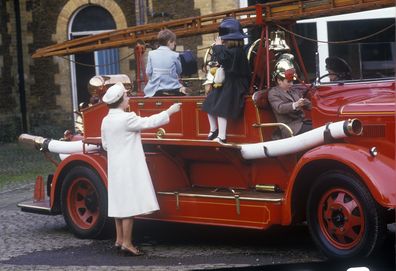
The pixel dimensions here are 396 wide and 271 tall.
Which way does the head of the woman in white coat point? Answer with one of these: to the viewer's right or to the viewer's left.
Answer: to the viewer's right

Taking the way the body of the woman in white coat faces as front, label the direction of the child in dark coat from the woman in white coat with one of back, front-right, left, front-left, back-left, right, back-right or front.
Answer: front-right

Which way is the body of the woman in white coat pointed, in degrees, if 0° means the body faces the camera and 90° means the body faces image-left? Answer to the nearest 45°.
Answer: approximately 225°

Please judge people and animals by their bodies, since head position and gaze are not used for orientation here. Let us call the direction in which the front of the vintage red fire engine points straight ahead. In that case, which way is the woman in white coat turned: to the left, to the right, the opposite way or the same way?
to the left

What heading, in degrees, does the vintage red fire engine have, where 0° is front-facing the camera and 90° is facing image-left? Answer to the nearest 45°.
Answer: approximately 315°
